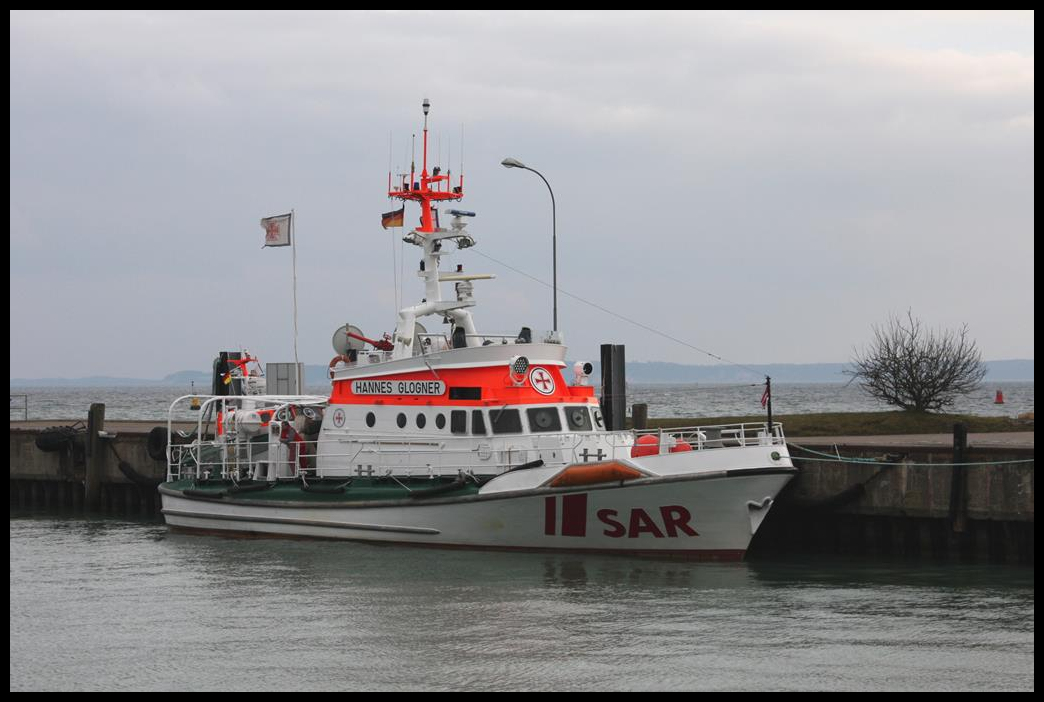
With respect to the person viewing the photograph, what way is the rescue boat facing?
facing the viewer and to the right of the viewer

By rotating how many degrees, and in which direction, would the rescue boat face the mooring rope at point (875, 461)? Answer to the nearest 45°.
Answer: approximately 45° to its left

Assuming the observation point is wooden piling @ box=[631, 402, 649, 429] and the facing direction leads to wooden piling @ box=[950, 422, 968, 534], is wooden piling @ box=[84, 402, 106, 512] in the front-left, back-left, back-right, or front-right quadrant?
back-right

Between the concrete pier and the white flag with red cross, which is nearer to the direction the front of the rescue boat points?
the concrete pier

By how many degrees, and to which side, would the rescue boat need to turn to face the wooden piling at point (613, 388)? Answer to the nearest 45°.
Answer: approximately 90° to its left

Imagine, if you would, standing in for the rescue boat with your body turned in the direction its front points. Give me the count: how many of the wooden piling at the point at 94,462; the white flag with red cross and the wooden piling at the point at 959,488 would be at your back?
2

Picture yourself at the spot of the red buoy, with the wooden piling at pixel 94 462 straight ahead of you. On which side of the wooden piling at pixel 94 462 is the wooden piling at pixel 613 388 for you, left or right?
right

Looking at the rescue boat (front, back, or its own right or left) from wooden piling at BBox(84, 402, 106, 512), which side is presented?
back

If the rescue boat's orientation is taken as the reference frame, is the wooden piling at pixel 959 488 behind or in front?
in front
